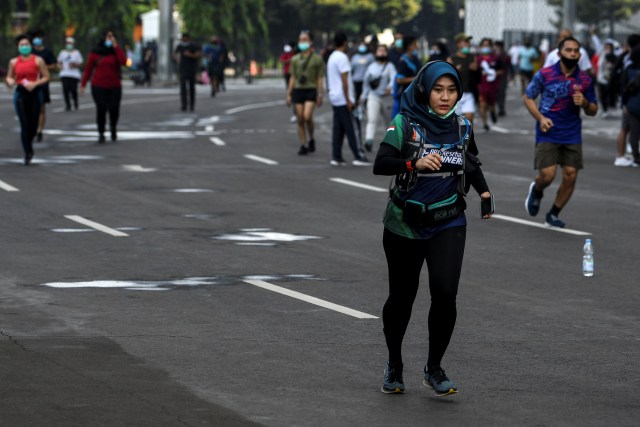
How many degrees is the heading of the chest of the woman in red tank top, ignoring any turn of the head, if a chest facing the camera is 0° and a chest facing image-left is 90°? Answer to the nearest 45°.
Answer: approximately 0°

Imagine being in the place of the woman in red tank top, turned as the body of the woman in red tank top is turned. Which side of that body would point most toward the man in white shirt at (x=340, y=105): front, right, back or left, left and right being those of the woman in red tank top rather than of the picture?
left
